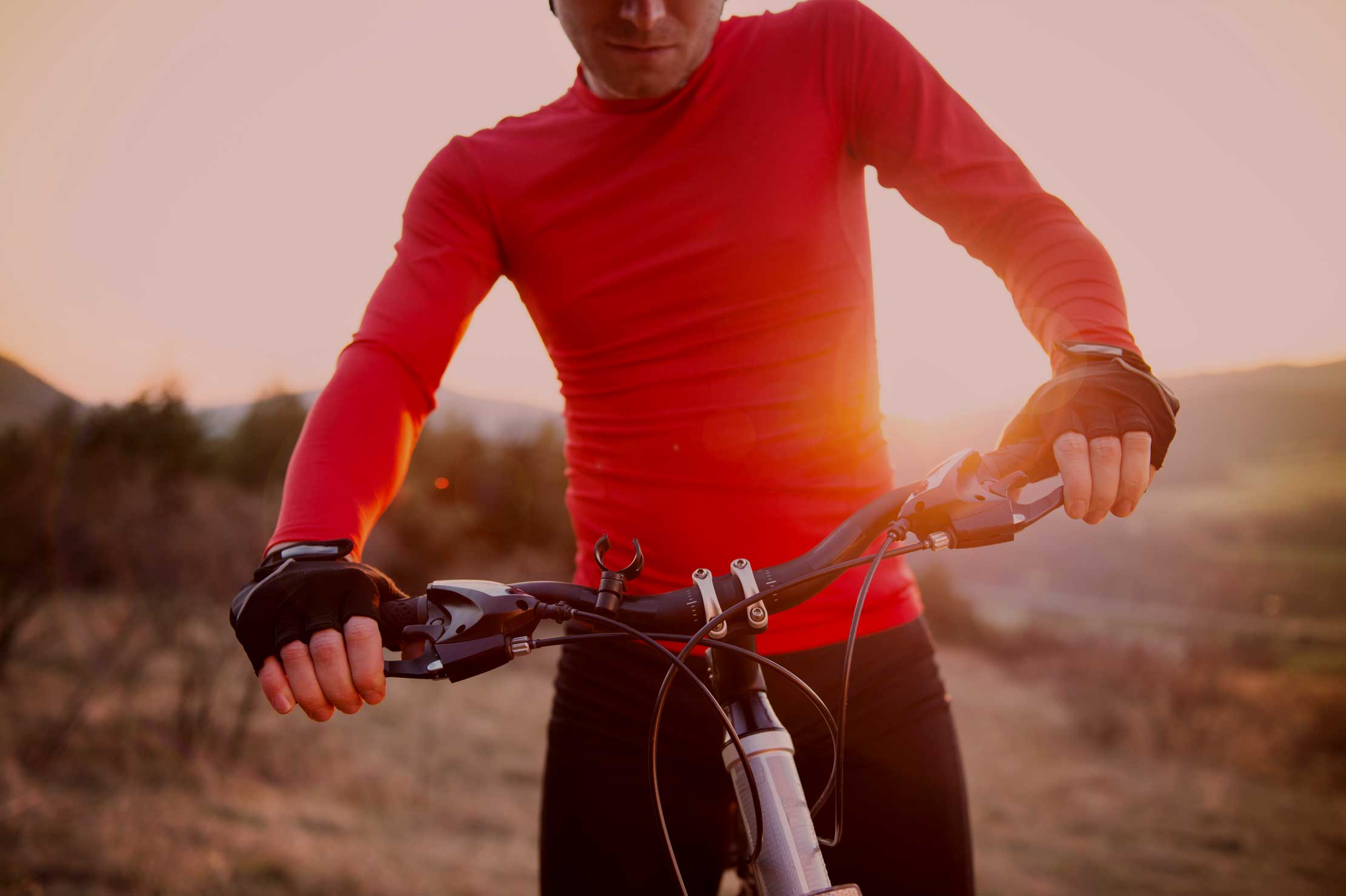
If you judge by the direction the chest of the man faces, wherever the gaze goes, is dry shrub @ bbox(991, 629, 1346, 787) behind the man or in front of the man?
behind

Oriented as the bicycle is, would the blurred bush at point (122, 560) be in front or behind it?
behind

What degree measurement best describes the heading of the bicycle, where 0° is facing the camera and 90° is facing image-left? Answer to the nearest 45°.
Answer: approximately 0°
